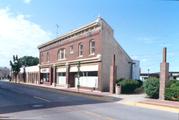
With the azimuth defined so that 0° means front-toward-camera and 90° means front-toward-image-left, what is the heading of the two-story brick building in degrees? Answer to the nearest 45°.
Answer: approximately 45°

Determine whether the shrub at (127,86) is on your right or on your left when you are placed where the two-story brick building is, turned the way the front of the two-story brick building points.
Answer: on your left

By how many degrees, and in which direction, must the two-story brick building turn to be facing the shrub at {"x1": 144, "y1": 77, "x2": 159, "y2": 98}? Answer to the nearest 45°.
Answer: approximately 45° to its left

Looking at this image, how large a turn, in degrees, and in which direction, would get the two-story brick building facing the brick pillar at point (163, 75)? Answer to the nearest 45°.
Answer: approximately 45° to its left

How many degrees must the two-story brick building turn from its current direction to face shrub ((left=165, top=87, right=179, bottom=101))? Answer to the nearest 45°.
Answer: approximately 45° to its left
